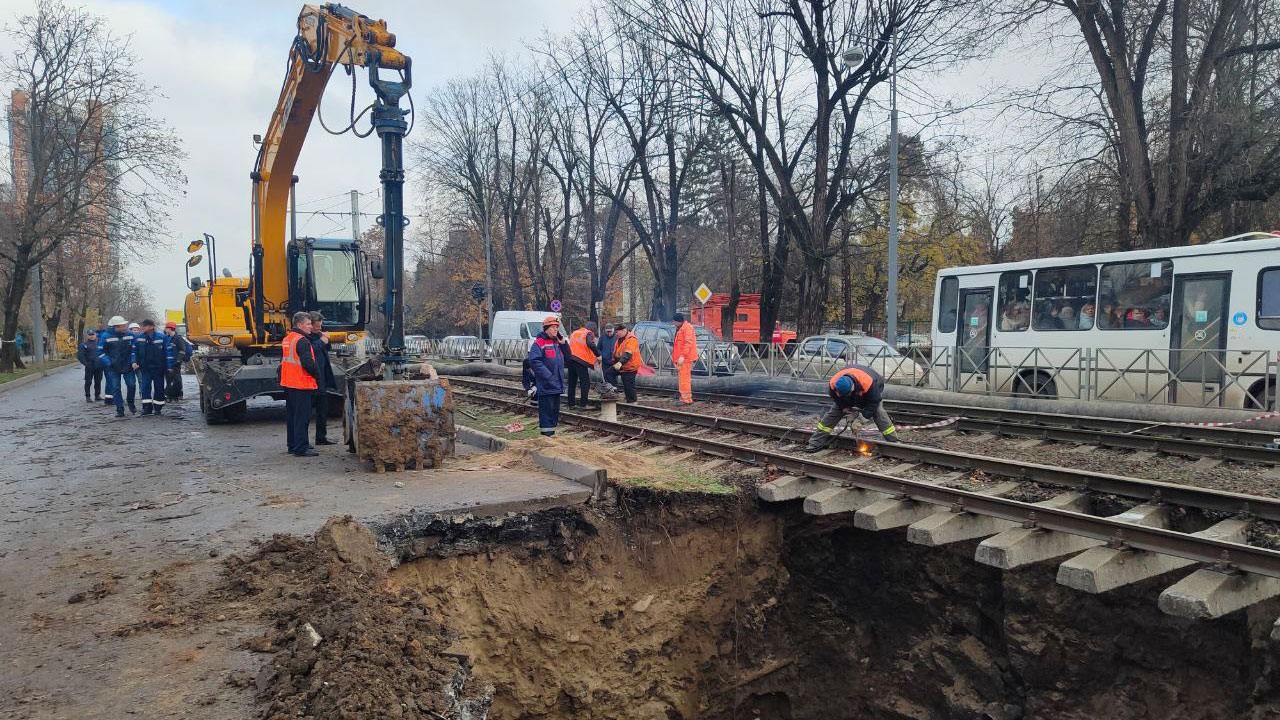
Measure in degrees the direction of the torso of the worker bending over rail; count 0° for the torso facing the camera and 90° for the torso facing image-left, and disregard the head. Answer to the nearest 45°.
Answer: approximately 45°

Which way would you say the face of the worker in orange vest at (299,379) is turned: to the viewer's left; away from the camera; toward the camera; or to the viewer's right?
to the viewer's right

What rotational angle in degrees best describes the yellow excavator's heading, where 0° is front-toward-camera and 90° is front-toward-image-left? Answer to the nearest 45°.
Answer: approximately 315°

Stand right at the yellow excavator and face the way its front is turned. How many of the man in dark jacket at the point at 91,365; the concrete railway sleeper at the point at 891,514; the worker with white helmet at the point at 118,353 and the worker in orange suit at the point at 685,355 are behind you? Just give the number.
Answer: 2

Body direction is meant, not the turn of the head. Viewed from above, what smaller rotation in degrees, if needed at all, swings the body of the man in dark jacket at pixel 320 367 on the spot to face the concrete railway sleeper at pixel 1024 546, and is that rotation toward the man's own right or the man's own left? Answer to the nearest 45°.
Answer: approximately 45° to the man's own right

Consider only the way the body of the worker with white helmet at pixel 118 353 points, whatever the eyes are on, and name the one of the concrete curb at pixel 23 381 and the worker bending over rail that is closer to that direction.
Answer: the worker bending over rail

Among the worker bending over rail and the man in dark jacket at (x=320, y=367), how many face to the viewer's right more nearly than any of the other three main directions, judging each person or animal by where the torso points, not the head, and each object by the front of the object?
1

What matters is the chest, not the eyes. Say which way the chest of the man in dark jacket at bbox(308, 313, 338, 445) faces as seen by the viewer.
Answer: to the viewer's right

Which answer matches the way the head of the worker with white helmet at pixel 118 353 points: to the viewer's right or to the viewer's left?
to the viewer's right

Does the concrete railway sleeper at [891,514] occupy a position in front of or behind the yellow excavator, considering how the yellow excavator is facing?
in front
